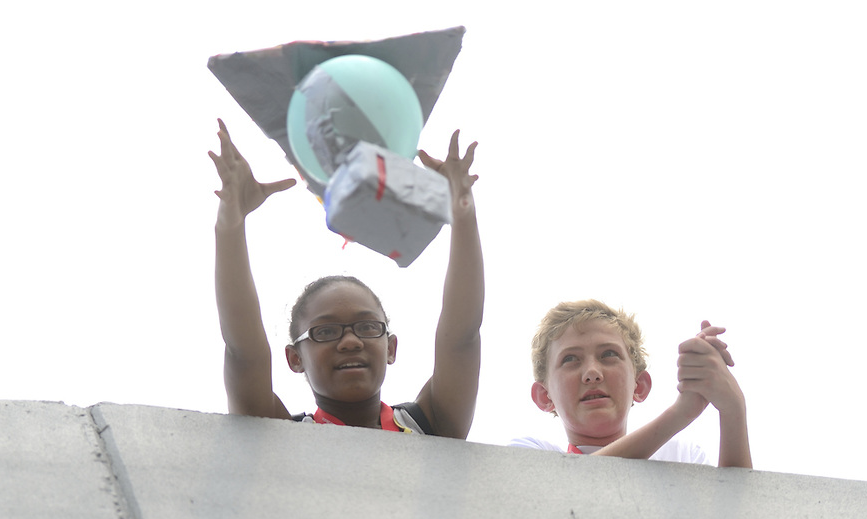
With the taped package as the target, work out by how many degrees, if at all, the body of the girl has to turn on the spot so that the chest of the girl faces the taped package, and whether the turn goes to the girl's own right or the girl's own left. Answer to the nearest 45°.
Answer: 0° — they already face it

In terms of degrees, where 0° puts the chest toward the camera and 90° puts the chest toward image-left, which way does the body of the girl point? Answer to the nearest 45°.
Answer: approximately 0°

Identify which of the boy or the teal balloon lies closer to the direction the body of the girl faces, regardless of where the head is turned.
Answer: the teal balloon

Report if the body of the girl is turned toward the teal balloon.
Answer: yes

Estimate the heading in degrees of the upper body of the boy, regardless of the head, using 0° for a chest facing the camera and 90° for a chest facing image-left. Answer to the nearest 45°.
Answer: approximately 0°
